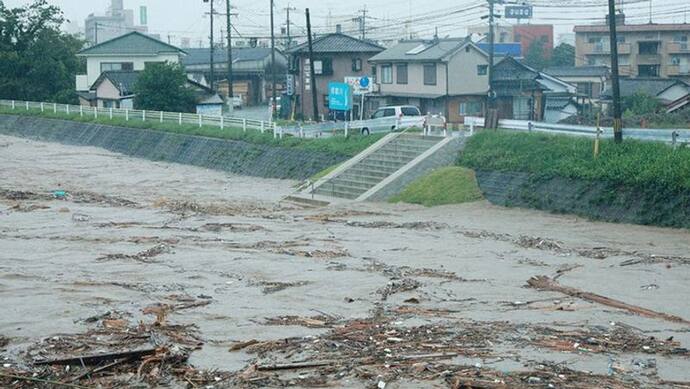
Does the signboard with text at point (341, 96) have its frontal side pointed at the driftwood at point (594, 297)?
yes

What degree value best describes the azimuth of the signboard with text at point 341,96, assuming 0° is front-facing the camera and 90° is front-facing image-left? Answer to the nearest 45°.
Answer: approximately 0°

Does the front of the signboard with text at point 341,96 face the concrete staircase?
yes

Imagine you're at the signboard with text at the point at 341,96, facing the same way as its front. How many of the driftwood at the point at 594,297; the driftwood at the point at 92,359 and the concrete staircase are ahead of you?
3

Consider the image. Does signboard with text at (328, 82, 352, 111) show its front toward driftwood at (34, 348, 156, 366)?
yes

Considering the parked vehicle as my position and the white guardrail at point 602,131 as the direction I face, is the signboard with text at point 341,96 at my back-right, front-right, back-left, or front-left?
back-left

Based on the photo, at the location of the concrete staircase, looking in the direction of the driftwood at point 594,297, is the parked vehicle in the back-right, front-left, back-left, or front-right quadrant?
back-left

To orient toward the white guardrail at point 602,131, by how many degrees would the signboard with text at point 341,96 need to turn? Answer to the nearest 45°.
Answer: approximately 45° to its left

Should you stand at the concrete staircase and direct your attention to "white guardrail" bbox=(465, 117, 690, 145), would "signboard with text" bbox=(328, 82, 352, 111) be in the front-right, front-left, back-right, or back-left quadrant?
back-left
